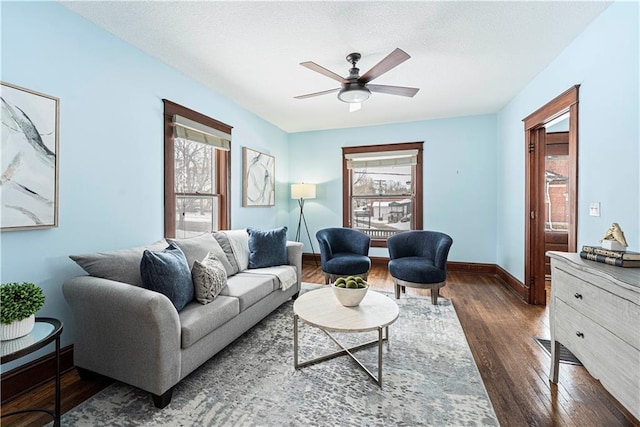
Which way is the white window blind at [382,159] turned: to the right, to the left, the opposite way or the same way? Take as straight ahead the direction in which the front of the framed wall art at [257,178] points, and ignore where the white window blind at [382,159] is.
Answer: to the right

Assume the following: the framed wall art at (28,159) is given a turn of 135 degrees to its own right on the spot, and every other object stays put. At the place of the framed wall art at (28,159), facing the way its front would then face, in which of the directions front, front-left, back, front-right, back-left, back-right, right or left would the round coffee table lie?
back-left

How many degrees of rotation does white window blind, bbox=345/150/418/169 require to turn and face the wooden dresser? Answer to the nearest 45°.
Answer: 0° — it already faces it

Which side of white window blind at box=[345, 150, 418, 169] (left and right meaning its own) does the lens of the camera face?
front

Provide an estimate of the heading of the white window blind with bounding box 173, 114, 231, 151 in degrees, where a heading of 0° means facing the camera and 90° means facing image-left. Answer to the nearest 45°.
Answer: approximately 315°

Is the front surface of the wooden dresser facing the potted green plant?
yes

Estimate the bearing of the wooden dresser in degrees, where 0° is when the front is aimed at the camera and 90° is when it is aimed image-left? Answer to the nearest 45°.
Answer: approximately 45°

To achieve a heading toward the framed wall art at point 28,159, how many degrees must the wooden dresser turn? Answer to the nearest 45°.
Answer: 0° — it already faces it

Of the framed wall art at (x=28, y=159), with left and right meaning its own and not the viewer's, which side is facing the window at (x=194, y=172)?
left

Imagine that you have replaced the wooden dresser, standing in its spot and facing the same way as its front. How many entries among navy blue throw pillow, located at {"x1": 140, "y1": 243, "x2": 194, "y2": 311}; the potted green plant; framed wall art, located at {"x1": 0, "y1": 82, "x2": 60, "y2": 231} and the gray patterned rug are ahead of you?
4

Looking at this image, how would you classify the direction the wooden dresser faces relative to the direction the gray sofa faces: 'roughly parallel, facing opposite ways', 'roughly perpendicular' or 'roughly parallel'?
roughly parallel, facing opposite ways

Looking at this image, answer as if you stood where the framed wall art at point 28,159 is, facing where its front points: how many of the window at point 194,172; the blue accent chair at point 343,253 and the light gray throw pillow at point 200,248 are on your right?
0

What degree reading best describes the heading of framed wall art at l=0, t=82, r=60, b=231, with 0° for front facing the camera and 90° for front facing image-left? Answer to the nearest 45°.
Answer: approximately 315°

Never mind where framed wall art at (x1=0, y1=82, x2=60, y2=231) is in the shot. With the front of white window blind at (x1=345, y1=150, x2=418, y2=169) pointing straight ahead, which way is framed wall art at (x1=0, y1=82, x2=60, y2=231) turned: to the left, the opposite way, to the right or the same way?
to the left

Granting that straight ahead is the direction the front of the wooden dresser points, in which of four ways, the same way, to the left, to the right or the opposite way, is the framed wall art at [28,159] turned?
the opposite way

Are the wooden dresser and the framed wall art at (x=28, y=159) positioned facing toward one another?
yes

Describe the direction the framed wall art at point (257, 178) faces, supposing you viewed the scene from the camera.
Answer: facing the viewer and to the right of the viewer

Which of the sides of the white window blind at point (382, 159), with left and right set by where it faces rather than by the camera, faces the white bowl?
front
